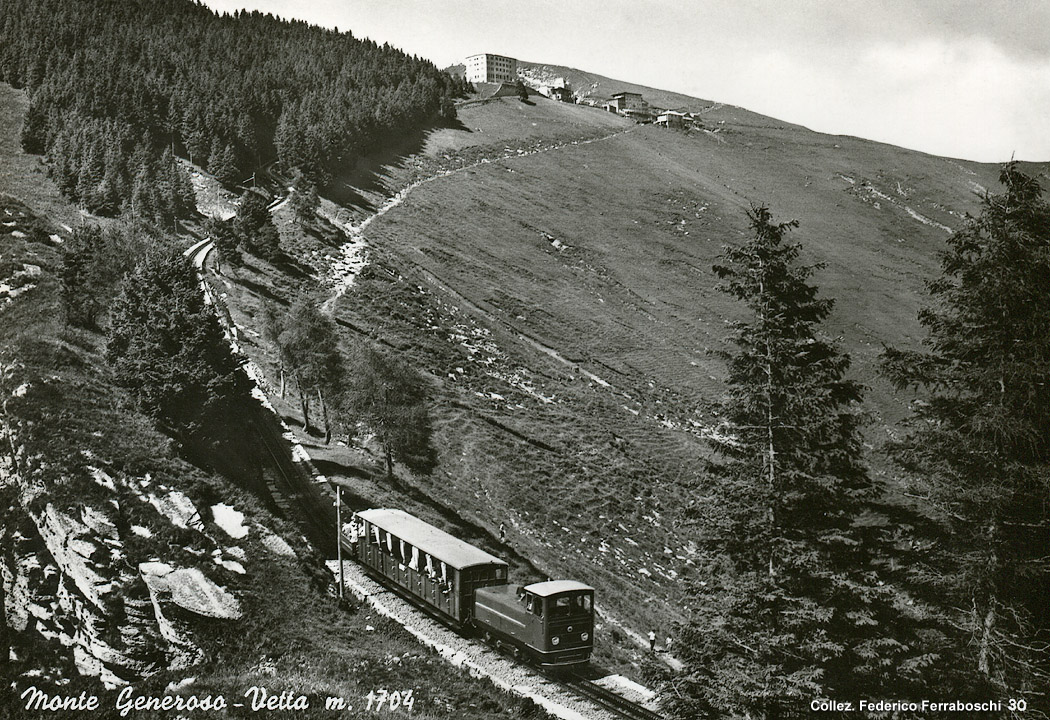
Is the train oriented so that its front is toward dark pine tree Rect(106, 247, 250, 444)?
no

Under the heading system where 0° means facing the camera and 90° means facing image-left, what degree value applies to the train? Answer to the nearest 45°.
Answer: approximately 315°

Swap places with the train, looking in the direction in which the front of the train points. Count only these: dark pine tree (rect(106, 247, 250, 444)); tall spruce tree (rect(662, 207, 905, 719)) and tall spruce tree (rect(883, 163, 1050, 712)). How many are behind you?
1

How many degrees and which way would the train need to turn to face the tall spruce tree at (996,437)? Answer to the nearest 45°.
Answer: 0° — it already faces it

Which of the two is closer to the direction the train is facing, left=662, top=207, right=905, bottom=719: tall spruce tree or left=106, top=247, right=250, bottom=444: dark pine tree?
the tall spruce tree

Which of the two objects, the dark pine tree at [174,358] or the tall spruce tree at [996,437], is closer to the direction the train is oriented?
the tall spruce tree
